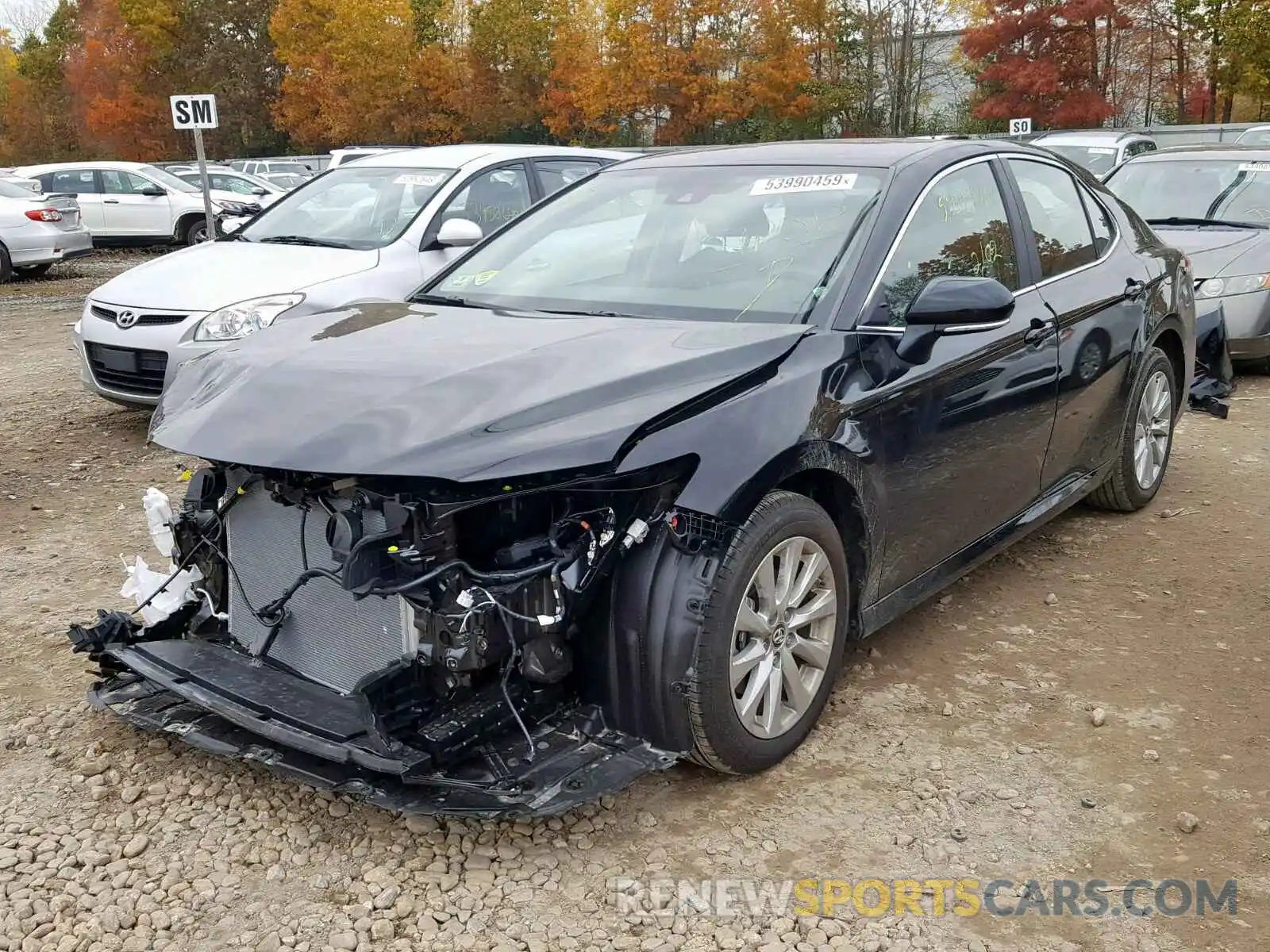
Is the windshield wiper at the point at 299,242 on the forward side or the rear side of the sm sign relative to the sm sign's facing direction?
on the forward side

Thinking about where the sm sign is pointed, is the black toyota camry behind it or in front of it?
in front

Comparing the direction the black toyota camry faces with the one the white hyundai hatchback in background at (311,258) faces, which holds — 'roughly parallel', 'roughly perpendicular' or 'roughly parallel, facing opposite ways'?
roughly parallel

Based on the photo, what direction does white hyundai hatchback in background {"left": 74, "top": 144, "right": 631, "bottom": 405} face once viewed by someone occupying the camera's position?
facing the viewer and to the left of the viewer

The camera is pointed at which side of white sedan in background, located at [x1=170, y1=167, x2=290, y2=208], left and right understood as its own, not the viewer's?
right

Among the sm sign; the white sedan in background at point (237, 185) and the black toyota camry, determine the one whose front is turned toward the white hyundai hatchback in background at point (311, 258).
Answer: the sm sign

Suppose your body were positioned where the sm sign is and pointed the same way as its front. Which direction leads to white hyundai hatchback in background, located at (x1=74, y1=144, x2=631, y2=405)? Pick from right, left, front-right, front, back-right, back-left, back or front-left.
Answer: front

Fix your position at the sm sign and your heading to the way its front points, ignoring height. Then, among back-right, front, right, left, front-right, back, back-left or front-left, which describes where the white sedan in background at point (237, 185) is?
back

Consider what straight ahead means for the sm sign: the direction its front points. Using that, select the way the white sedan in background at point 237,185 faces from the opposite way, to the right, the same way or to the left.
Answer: to the left

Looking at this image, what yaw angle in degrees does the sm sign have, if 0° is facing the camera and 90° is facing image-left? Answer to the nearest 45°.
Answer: approximately 0°
